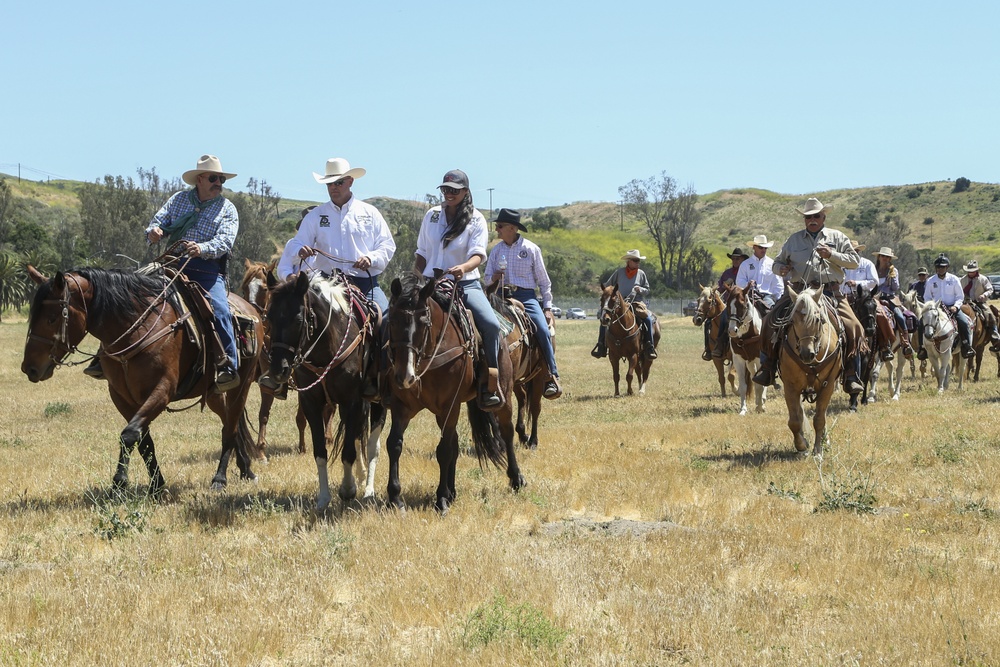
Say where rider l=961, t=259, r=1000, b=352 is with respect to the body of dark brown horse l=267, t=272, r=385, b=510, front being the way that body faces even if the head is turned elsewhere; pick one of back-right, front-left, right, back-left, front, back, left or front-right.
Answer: back

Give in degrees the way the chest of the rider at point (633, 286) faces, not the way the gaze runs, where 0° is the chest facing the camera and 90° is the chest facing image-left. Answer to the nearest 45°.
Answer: approximately 0°

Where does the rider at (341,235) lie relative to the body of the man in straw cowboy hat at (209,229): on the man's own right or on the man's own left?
on the man's own left

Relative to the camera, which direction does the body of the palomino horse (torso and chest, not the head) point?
toward the camera

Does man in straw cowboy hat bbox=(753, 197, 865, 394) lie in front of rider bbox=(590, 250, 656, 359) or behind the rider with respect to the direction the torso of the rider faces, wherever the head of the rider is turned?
in front

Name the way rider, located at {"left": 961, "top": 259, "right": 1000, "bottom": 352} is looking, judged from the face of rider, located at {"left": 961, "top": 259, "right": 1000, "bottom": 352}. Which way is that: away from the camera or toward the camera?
toward the camera

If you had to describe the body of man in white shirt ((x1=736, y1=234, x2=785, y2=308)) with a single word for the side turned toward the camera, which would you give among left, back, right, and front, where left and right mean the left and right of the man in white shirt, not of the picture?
front

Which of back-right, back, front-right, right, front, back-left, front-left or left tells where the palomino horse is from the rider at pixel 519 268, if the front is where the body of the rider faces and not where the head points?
back-left

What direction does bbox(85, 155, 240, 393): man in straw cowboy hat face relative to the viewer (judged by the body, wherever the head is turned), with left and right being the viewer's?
facing the viewer and to the left of the viewer

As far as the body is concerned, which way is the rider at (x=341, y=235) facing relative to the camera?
toward the camera

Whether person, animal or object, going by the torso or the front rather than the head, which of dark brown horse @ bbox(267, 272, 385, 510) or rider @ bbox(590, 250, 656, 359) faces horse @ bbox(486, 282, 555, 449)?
the rider
